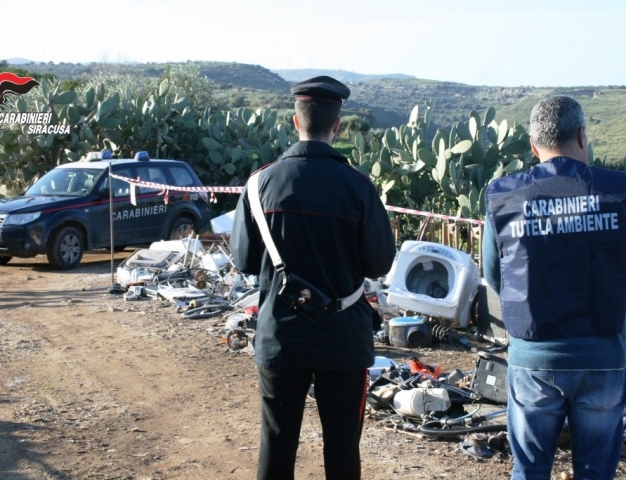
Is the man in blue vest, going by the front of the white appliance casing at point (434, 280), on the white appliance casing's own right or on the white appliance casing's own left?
on the white appliance casing's own left

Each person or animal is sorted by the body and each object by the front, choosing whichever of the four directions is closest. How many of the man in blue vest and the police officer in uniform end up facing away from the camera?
2

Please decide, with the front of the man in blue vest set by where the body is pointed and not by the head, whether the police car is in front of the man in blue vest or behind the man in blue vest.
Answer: in front

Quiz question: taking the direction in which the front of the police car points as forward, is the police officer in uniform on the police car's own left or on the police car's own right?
on the police car's own left

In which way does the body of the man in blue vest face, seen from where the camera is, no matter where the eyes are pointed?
away from the camera

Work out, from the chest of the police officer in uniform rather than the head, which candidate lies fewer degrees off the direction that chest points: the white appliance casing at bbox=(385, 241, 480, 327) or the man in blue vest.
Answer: the white appliance casing

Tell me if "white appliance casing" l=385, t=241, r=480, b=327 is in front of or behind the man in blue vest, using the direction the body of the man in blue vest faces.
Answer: in front

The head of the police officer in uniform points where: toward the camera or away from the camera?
away from the camera

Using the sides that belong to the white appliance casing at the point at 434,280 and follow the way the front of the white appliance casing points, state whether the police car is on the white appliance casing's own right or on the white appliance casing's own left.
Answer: on the white appliance casing's own right

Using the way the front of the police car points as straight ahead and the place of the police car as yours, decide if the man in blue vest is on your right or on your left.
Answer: on your left

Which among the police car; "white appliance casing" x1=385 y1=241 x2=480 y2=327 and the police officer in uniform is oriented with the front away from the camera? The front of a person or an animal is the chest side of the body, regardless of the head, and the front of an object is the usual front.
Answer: the police officer in uniform

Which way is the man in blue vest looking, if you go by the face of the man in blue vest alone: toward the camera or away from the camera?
away from the camera

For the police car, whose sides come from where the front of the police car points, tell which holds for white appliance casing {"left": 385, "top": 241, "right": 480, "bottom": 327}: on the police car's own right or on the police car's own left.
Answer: on the police car's own left

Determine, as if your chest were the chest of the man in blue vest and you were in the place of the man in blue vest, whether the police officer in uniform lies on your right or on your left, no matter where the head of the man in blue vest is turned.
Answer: on your left

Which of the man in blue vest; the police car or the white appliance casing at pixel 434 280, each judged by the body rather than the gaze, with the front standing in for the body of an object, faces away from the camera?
the man in blue vest

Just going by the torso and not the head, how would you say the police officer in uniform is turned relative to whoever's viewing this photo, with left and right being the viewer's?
facing away from the viewer

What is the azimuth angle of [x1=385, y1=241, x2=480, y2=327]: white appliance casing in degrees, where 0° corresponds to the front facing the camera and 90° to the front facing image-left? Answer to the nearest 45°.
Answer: approximately 45°
